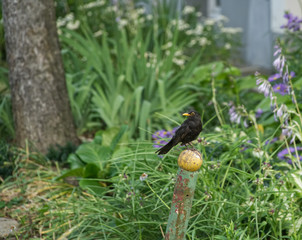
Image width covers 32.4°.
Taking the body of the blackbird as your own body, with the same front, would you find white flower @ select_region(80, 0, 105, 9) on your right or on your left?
on your left

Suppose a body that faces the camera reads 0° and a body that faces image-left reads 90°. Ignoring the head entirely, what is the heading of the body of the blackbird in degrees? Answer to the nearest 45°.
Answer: approximately 270°
